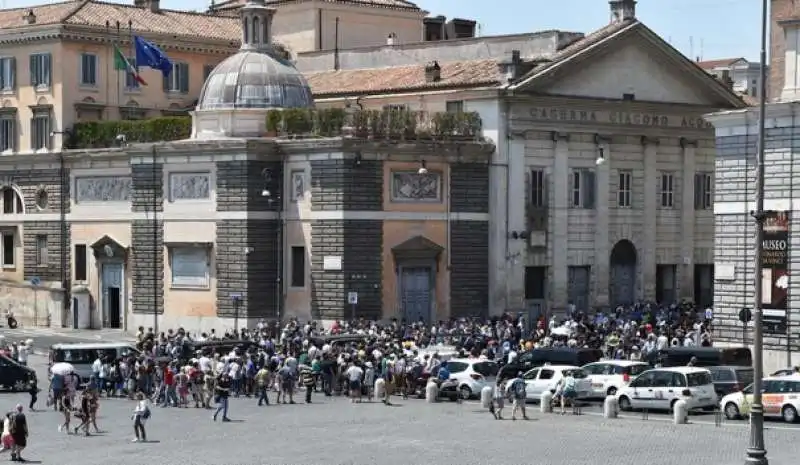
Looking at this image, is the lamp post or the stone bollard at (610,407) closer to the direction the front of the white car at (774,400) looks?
the stone bollard

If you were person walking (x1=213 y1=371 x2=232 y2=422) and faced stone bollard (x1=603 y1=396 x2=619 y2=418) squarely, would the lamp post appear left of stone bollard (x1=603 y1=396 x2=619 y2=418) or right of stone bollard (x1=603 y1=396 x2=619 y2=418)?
right

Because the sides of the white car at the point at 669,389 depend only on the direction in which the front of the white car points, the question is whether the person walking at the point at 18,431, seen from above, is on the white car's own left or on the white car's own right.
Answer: on the white car's own left

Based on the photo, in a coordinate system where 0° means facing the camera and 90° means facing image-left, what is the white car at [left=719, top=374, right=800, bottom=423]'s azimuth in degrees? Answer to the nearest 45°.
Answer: approximately 90°

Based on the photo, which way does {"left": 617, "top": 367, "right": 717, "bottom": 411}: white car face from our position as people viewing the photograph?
facing away from the viewer and to the left of the viewer

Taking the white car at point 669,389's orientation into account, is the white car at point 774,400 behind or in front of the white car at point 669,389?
behind

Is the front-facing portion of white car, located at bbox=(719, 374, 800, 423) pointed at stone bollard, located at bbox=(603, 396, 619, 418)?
yes

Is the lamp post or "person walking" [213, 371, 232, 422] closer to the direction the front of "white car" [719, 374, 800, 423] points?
the person walking

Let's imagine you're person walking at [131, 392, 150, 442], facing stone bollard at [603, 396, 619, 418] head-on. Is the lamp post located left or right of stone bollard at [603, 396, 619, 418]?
right

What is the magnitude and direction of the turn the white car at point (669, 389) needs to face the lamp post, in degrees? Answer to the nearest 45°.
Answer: approximately 135° to its left
